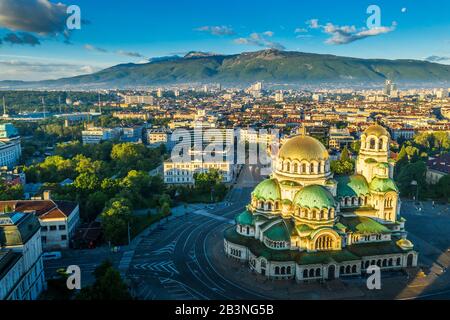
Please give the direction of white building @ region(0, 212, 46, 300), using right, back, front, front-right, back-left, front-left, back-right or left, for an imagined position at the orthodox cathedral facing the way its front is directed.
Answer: back

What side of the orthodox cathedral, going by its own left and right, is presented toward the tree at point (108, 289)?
back

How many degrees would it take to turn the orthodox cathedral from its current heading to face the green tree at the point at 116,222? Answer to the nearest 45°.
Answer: approximately 135° to its left

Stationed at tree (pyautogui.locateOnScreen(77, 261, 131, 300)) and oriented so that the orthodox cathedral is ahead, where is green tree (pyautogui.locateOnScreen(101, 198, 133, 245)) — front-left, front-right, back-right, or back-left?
front-left

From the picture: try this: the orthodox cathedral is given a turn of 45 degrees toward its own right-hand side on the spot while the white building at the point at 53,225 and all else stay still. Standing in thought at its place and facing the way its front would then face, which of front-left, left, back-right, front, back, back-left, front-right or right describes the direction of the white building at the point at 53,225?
back

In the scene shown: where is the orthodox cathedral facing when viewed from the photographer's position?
facing away from the viewer and to the right of the viewer

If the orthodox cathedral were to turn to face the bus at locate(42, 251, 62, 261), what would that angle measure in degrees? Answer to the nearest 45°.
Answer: approximately 135° to its left

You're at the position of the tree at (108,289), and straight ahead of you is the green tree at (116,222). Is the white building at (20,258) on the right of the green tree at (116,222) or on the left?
left

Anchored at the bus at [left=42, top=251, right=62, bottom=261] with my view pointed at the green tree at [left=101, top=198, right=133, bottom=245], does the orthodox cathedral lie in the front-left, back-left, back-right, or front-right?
front-right
